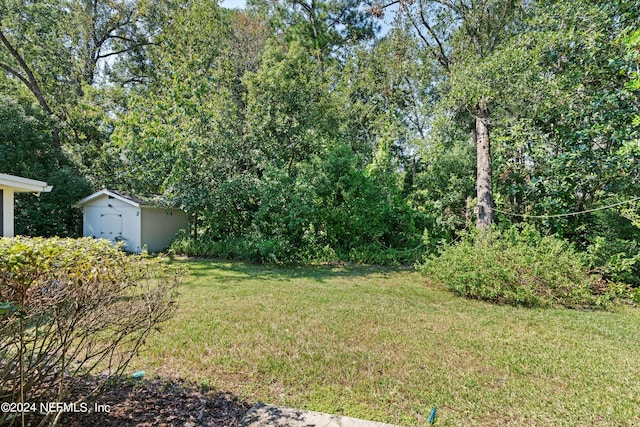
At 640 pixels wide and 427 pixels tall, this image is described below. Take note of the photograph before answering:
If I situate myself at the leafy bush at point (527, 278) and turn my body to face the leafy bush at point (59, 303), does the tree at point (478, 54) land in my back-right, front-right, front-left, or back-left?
back-right

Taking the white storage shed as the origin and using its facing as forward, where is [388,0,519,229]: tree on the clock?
The tree is roughly at 9 o'clock from the white storage shed.

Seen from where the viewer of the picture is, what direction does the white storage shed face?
facing the viewer and to the left of the viewer

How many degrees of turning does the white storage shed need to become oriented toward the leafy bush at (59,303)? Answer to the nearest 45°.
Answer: approximately 45° to its left

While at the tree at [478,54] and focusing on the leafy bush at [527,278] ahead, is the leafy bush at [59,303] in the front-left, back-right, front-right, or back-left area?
front-right

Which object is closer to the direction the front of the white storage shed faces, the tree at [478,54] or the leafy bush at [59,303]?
the leafy bush

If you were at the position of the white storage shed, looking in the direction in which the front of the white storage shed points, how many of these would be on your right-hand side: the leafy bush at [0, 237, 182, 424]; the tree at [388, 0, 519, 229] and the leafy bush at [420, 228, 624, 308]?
0

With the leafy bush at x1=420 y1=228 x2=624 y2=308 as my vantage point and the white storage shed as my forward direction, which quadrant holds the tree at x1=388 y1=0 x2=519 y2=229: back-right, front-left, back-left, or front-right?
front-right

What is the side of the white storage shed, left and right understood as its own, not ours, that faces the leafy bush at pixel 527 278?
left

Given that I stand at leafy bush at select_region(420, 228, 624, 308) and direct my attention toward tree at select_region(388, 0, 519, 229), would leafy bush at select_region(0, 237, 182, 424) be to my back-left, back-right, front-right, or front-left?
back-left
